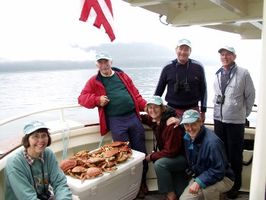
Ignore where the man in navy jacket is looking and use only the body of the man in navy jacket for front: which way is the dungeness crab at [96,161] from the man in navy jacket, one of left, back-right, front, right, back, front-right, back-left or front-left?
front-right

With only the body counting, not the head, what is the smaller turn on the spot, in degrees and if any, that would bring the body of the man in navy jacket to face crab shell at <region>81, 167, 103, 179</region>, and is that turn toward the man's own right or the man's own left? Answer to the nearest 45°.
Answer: approximately 45° to the man's own right

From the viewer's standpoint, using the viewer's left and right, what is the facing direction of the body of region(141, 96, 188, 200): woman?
facing the viewer and to the left of the viewer

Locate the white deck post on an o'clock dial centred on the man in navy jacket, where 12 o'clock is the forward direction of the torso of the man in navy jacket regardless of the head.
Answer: The white deck post is roughly at 10 o'clock from the man in navy jacket.

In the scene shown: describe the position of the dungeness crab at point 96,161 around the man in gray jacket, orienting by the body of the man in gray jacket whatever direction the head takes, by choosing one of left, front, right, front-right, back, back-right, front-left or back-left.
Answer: front

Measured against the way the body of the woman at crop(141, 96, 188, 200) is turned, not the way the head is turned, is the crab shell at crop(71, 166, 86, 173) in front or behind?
in front

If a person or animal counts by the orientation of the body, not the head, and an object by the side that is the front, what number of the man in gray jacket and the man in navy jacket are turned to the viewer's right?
0

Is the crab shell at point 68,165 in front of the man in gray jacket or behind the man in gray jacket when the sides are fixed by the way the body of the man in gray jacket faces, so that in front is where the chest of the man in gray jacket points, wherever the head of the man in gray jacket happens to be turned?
in front

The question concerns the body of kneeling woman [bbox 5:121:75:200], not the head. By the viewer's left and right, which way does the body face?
facing the viewer and to the right of the viewer

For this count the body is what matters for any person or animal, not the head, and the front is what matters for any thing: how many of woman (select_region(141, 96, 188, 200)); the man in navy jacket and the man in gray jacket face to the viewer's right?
0

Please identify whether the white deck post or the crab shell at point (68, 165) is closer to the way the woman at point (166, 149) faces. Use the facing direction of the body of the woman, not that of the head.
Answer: the crab shell

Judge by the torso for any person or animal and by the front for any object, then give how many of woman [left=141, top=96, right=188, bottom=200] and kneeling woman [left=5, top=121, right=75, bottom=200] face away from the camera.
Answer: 0

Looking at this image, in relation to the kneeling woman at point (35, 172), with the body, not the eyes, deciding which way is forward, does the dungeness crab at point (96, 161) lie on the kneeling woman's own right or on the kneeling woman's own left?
on the kneeling woman's own left
